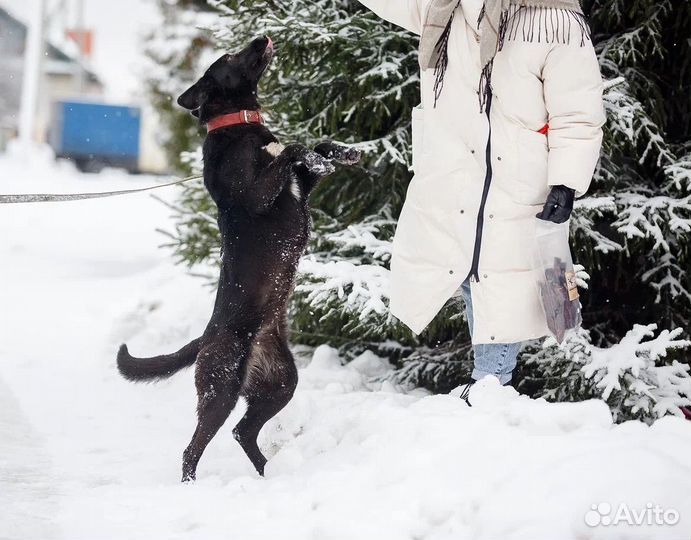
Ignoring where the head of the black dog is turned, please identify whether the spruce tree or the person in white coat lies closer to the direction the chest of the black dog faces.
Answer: the person in white coat

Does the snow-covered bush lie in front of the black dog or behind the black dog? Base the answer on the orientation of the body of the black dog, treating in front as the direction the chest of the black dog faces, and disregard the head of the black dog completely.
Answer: in front

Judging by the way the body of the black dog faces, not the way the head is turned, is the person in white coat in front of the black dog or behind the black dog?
in front

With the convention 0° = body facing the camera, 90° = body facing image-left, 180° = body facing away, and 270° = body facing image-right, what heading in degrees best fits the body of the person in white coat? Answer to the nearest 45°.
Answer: approximately 0°

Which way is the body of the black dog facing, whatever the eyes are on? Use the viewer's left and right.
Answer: facing to the right of the viewer

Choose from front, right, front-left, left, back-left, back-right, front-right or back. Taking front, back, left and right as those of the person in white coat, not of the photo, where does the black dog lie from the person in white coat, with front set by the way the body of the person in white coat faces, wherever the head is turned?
right

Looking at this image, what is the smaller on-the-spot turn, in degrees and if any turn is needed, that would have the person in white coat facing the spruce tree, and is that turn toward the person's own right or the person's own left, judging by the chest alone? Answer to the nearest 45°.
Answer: approximately 180°

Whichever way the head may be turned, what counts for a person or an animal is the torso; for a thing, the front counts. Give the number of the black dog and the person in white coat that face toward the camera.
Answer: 1
